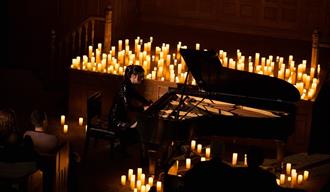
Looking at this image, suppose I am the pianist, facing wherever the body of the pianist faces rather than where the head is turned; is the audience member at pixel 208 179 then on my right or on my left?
on my right

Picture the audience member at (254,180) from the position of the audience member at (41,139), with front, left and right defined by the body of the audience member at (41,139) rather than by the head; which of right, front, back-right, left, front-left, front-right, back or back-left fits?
right

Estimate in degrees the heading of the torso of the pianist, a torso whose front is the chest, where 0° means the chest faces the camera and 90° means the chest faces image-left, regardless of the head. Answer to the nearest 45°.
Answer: approximately 270°

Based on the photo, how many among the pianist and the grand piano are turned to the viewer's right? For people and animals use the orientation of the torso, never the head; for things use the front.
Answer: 1

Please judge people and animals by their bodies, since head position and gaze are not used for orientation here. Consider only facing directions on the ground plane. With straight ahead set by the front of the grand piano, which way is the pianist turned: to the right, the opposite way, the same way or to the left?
the opposite way

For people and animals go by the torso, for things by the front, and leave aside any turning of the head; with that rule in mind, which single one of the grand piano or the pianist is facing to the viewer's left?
the grand piano

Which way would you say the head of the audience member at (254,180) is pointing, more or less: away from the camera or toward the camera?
away from the camera

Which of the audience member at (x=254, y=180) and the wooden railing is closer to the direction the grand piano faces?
the wooden railing

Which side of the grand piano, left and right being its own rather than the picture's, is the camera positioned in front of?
left

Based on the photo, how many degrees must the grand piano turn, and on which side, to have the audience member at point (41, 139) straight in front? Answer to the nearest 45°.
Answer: approximately 45° to its left

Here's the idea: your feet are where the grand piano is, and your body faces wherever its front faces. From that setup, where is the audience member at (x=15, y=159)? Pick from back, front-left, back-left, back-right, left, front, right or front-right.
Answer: front-left

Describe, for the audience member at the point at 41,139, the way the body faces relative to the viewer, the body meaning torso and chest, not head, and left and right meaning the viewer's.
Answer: facing away from the viewer and to the right of the viewer
